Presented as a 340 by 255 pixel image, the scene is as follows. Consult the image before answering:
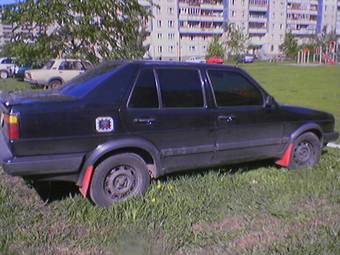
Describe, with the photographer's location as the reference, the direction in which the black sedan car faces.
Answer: facing away from the viewer and to the right of the viewer

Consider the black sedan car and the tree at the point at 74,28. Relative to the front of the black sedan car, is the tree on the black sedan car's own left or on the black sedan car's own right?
on the black sedan car's own left
